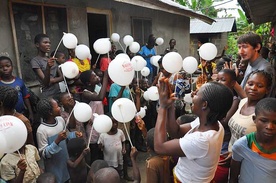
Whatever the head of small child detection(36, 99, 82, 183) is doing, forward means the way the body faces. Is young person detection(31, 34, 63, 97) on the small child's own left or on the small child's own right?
on the small child's own left

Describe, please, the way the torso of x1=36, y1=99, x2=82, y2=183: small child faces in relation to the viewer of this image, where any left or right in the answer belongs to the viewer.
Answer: facing to the right of the viewer

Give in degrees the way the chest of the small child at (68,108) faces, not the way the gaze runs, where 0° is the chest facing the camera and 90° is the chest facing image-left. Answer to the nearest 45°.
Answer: approximately 315°

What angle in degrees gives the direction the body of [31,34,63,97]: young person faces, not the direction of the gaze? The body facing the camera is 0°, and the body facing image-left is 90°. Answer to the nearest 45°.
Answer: approximately 315°

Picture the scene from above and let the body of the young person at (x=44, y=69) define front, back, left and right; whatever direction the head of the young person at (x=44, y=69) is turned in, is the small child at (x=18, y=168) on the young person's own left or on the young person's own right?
on the young person's own right
